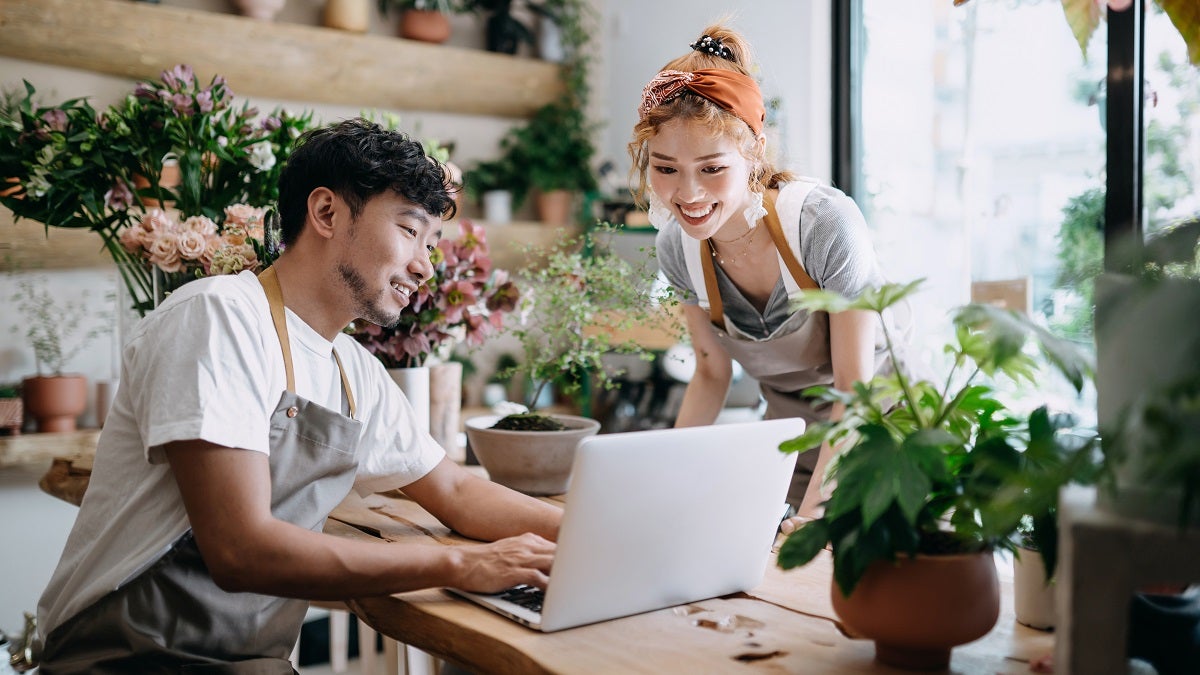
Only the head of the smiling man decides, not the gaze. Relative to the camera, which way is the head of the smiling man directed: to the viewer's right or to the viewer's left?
to the viewer's right

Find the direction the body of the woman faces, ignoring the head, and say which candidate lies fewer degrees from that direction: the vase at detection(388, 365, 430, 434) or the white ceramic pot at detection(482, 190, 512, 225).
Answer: the vase

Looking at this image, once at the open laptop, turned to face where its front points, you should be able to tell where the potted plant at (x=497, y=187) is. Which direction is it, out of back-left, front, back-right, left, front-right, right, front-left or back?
front-right

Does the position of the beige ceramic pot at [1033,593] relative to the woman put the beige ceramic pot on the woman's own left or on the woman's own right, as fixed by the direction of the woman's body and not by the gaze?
on the woman's own left

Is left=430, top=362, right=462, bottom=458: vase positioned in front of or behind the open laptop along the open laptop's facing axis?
in front

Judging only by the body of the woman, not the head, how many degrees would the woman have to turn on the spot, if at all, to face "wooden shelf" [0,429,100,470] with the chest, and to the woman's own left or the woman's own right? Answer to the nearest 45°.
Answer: approximately 90° to the woman's own right

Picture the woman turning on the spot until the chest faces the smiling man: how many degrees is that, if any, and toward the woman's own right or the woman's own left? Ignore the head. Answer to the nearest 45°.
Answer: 0° — they already face them

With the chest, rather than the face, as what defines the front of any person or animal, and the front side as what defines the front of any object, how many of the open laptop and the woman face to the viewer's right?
0

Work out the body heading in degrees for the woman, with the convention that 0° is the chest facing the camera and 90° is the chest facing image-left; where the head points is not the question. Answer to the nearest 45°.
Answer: approximately 45°

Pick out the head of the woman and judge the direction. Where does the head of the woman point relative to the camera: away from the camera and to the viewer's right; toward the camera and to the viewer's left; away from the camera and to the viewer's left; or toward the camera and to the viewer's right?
toward the camera and to the viewer's left

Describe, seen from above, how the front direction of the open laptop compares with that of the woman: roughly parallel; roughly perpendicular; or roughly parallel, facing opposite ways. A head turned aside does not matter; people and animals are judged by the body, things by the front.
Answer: roughly perpendicular

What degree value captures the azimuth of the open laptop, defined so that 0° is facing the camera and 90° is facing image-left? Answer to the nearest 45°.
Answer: approximately 135°

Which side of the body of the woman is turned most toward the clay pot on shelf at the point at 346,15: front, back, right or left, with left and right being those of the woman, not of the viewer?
right

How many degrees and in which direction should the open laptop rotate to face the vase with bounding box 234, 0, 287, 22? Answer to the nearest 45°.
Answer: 0° — it already faces it

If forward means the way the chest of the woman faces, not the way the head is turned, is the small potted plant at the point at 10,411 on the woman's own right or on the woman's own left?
on the woman's own right
